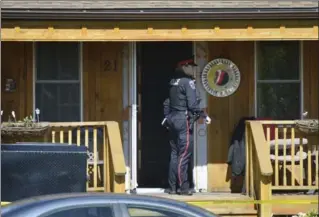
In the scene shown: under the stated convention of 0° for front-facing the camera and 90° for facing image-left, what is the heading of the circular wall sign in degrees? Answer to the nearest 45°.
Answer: approximately 0°

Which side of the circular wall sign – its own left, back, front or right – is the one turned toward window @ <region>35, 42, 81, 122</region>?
right

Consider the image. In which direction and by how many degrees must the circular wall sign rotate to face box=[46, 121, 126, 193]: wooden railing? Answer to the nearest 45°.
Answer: approximately 45° to its right

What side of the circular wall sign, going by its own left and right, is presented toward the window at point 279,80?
left

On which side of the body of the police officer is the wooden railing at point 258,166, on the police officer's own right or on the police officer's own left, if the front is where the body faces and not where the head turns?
on the police officer's own right
